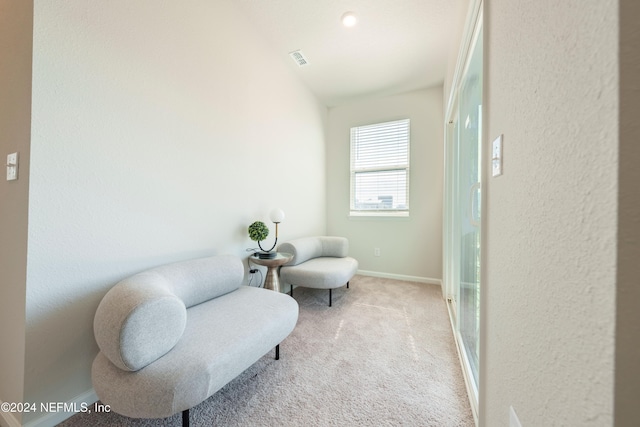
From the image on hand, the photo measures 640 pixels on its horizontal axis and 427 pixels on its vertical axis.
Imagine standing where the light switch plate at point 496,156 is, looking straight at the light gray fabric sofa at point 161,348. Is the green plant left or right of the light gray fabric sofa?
right

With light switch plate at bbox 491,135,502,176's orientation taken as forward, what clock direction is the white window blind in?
The white window blind is roughly at 2 o'clock from the light switch plate.

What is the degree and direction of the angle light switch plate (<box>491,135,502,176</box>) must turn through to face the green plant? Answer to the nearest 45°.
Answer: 0° — it already faces it

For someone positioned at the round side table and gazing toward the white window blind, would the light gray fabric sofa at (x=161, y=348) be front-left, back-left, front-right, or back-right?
back-right

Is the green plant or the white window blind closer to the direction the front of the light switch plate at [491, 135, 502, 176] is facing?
the green plant

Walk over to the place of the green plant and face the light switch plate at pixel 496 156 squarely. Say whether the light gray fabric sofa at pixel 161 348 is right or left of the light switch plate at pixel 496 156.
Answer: right

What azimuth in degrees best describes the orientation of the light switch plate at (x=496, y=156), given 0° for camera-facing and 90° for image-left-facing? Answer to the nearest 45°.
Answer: approximately 90°
